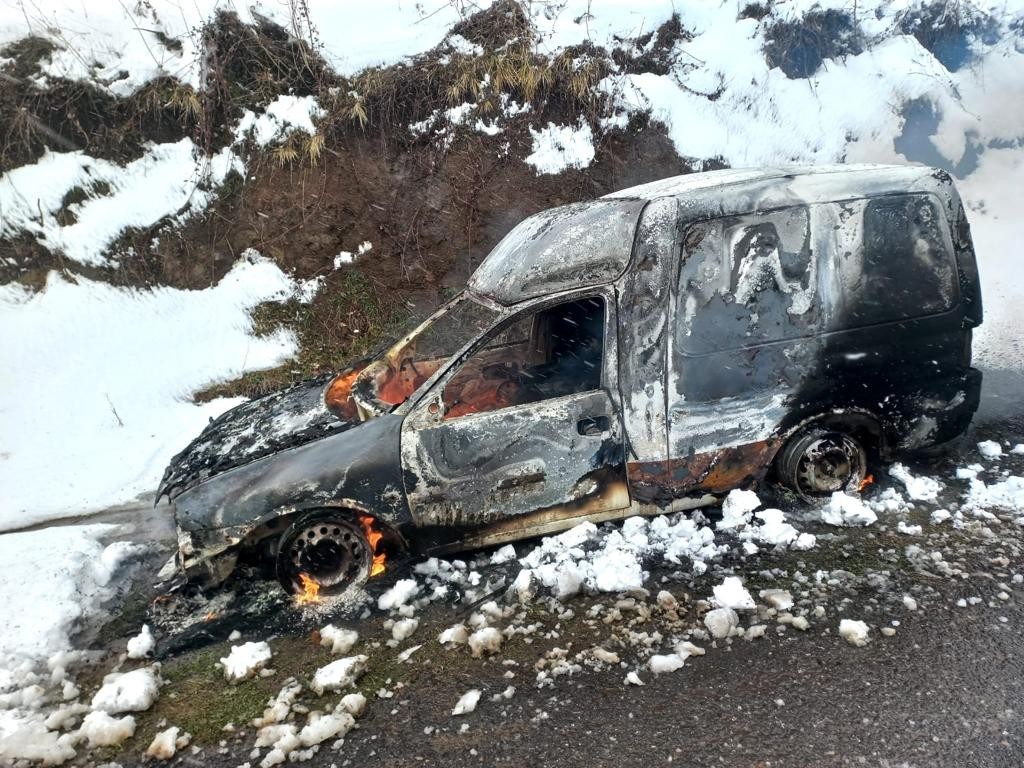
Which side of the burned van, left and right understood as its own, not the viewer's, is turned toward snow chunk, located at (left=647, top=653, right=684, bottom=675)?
left

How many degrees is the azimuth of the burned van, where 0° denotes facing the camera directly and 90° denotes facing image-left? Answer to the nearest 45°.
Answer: approximately 90°

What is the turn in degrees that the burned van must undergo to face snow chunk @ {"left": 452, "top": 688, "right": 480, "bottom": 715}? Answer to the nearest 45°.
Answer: approximately 45° to its left

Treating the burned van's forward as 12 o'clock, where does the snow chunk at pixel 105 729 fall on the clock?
The snow chunk is roughly at 11 o'clock from the burned van.

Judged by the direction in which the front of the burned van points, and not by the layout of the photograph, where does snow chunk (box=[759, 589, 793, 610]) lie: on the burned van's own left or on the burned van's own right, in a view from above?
on the burned van's own left

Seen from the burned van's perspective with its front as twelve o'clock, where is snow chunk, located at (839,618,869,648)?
The snow chunk is roughly at 8 o'clock from the burned van.

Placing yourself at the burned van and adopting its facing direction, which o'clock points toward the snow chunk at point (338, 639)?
The snow chunk is roughly at 11 o'clock from the burned van.

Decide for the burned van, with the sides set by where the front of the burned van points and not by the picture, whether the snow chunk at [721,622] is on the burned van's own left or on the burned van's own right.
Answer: on the burned van's own left
